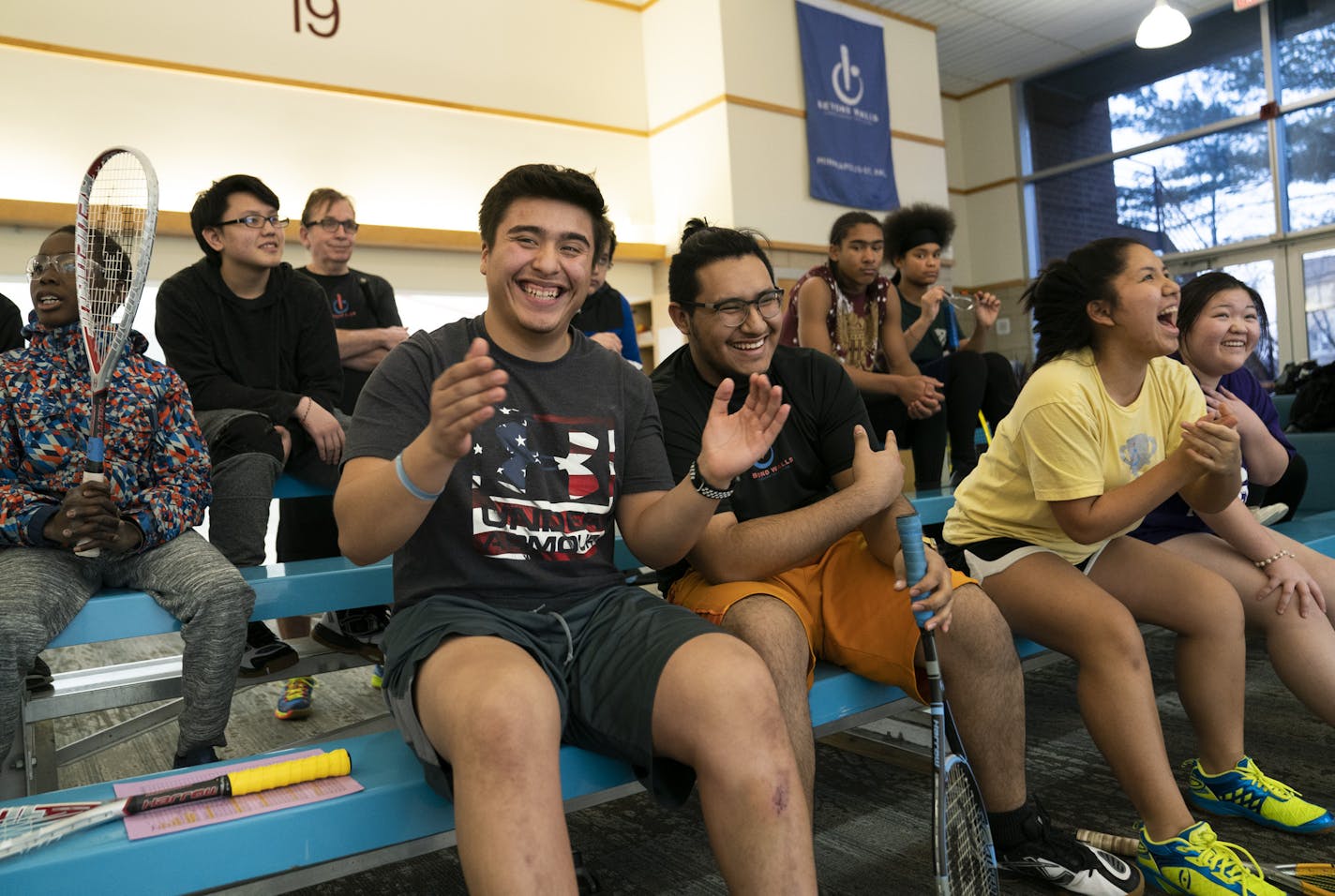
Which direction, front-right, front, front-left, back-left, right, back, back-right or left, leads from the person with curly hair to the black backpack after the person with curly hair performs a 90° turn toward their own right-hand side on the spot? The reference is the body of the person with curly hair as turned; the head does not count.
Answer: back

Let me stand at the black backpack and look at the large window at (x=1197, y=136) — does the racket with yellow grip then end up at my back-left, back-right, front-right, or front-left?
back-left

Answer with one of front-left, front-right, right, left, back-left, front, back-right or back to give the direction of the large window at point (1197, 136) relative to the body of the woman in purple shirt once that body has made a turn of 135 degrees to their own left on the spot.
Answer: front

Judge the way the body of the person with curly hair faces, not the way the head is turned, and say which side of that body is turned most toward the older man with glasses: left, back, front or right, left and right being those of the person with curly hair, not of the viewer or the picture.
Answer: right

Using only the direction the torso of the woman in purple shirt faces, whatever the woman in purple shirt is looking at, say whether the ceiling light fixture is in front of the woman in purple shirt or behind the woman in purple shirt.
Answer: behind

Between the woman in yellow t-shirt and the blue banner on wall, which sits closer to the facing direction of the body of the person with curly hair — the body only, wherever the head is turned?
the woman in yellow t-shirt

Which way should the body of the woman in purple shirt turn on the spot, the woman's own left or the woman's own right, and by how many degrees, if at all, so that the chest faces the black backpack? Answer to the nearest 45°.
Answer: approximately 135° to the woman's own left

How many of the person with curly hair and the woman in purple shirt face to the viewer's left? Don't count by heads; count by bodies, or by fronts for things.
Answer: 0

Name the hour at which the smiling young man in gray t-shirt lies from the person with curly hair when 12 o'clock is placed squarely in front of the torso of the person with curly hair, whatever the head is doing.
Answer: The smiling young man in gray t-shirt is roughly at 2 o'clock from the person with curly hair.

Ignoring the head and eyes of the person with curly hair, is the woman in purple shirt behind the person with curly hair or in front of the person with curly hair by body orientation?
in front
